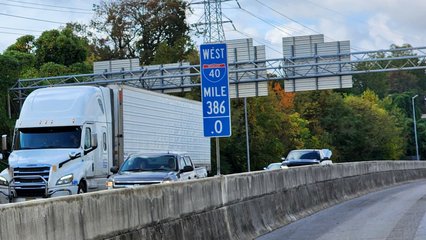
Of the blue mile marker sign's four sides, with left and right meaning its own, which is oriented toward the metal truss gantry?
back

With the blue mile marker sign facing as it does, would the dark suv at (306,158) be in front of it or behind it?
behind

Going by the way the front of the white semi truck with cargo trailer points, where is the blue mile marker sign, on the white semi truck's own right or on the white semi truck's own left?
on the white semi truck's own left

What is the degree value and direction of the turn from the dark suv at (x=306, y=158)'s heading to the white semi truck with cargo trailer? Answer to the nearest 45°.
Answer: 0° — it already faces it

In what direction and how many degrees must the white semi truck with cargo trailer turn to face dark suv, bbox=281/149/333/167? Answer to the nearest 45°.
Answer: approximately 180°

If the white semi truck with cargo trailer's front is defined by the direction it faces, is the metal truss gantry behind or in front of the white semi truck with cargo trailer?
behind

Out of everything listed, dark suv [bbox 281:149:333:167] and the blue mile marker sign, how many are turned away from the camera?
0

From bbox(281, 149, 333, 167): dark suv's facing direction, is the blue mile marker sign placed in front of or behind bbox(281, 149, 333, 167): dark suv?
in front

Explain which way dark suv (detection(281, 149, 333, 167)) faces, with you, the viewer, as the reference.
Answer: facing the viewer and to the left of the viewer
